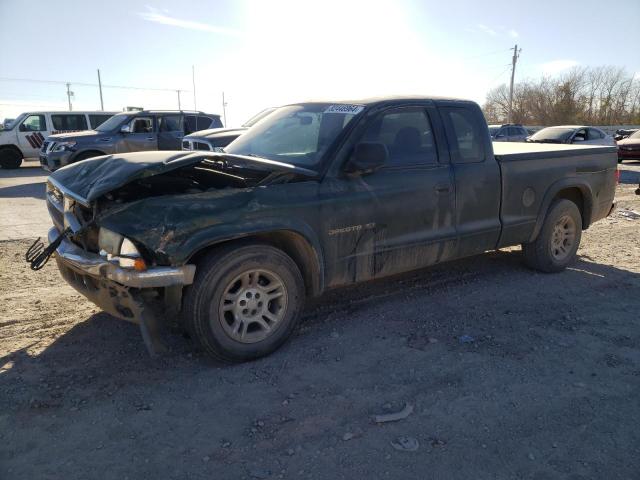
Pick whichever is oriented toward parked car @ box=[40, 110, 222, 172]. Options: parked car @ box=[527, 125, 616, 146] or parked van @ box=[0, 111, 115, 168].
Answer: parked car @ box=[527, 125, 616, 146]

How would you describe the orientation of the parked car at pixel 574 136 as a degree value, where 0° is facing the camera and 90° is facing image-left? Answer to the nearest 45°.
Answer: approximately 45°

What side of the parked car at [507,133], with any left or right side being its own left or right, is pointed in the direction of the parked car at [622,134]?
back

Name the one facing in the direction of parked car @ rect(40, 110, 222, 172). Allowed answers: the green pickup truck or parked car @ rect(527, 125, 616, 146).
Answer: parked car @ rect(527, 125, 616, 146)

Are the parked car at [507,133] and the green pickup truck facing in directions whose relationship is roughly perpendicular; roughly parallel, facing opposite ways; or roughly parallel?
roughly parallel

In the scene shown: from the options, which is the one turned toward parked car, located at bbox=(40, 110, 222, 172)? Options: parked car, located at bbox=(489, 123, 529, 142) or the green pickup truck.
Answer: parked car, located at bbox=(489, 123, 529, 142)

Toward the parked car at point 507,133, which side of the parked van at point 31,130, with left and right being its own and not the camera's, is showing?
back

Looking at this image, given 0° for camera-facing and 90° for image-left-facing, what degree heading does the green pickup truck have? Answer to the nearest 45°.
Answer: approximately 45°

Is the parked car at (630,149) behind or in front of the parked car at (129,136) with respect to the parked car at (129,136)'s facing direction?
behind

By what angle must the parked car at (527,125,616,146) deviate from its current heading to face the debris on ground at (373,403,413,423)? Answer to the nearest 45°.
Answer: approximately 45° to its left

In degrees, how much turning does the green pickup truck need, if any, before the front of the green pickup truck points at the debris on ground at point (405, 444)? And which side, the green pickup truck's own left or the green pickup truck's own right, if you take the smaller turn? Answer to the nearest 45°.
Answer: approximately 90° to the green pickup truck's own left

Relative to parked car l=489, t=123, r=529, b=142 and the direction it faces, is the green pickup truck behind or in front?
in front

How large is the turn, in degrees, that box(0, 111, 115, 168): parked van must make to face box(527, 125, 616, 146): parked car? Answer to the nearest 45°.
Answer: approximately 135° to its left

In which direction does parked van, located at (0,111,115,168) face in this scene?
to the viewer's left

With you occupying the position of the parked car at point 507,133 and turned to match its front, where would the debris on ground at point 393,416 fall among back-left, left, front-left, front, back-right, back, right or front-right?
front-left

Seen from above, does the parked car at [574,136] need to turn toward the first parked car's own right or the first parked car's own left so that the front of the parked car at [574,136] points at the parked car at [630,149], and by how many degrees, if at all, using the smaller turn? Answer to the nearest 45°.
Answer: approximately 180°

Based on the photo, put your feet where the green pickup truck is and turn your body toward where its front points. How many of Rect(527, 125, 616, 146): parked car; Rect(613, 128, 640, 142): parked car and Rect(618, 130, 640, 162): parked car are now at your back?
3

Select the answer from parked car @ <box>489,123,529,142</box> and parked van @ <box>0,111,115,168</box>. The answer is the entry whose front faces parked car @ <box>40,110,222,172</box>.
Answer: parked car @ <box>489,123,529,142</box>
